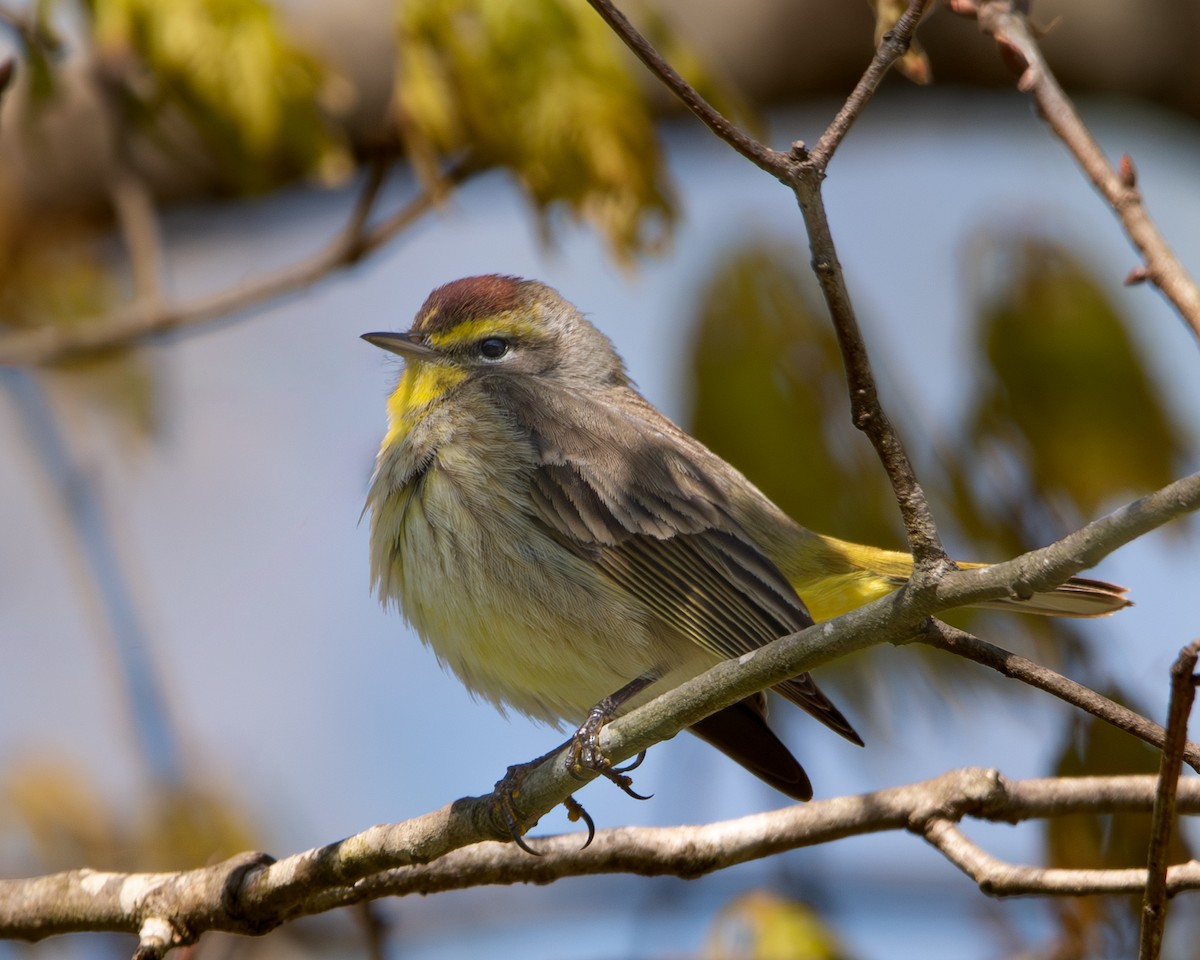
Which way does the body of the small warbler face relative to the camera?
to the viewer's left

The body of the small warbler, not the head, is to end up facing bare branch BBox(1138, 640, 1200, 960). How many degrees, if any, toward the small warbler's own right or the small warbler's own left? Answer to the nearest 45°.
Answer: approximately 135° to the small warbler's own left

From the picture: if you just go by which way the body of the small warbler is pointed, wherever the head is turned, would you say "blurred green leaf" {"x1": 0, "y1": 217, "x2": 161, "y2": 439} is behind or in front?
in front

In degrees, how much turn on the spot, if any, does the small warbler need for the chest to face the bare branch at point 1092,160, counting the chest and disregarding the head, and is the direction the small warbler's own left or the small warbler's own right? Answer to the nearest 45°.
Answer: approximately 135° to the small warbler's own left

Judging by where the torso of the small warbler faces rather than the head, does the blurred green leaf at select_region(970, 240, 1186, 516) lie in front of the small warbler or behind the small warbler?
behind
